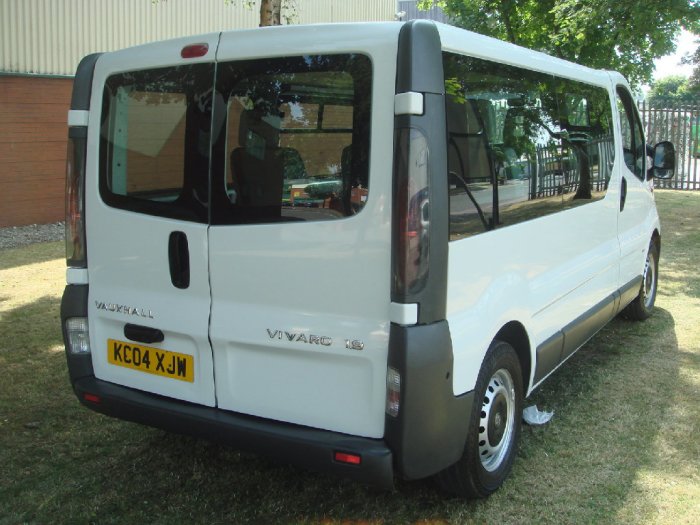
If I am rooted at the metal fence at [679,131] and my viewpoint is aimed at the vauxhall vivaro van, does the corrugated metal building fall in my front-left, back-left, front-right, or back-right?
front-right

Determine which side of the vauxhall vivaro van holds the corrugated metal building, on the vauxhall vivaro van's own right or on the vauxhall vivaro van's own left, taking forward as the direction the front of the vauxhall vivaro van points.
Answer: on the vauxhall vivaro van's own left

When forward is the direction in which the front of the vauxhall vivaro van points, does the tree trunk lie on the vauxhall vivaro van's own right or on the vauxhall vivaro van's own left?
on the vauxhall vivaro van's own left

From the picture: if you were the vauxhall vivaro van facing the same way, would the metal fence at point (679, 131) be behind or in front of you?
in front

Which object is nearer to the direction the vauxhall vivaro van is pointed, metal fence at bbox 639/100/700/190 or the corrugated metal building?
the metal fence

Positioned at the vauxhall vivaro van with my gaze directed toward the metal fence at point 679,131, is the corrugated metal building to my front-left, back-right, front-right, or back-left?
front-left

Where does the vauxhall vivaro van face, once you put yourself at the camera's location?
facing away from the viewer and to the right of the viewer

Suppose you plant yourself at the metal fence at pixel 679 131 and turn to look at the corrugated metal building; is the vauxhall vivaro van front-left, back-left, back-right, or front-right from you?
front-left
